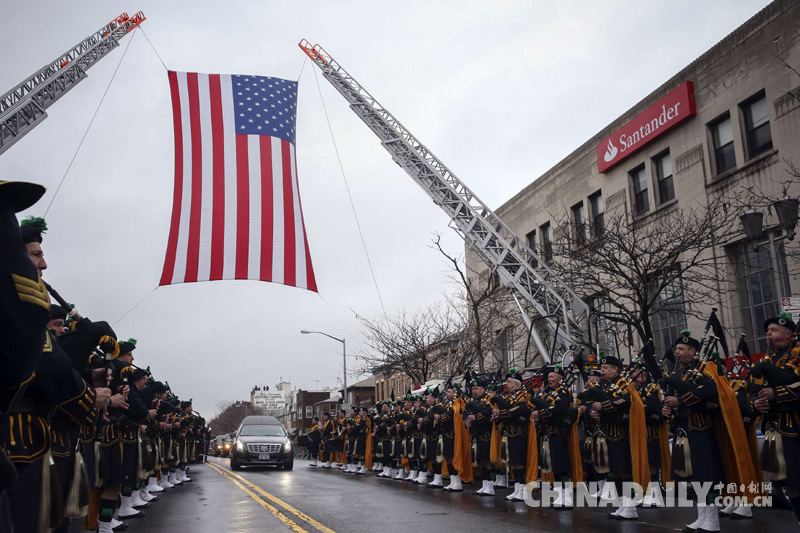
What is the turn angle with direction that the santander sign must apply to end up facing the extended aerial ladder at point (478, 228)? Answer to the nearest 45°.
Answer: approximately 45° to its right

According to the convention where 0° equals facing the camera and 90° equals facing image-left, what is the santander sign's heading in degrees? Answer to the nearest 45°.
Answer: approximately 45°

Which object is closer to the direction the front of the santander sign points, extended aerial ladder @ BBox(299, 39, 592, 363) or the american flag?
the american flag
